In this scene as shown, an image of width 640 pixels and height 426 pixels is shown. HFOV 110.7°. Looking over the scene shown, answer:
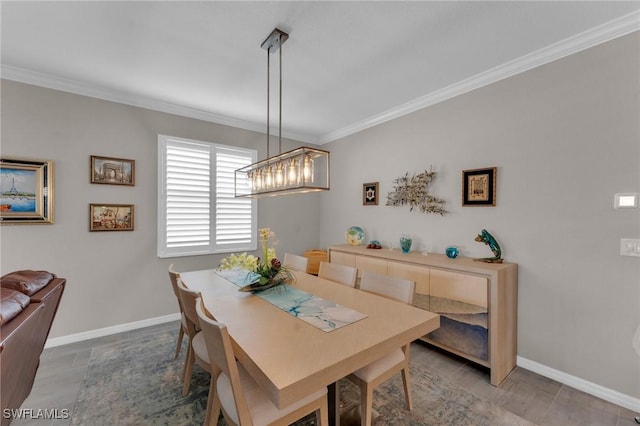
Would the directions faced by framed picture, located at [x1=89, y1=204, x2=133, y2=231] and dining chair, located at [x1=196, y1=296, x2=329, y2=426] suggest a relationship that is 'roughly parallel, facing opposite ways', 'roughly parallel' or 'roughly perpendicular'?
roughly perpendicular

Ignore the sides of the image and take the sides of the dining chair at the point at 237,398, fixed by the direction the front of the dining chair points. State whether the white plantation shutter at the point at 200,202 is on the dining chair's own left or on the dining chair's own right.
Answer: on the dining chair's own left

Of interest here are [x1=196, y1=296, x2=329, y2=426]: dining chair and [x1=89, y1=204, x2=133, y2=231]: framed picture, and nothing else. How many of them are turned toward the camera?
1

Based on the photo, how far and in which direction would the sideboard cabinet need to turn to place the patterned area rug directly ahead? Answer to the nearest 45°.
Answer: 0° — it already faces it

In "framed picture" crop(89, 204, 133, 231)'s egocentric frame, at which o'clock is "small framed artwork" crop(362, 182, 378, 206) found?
The small framed artwork is roughly at 10 o'clock from the framed picture.

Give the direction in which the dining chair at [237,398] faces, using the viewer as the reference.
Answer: facing away from the viewer and to the right of the viewer

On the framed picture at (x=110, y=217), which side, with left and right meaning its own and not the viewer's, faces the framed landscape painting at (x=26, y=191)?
right
